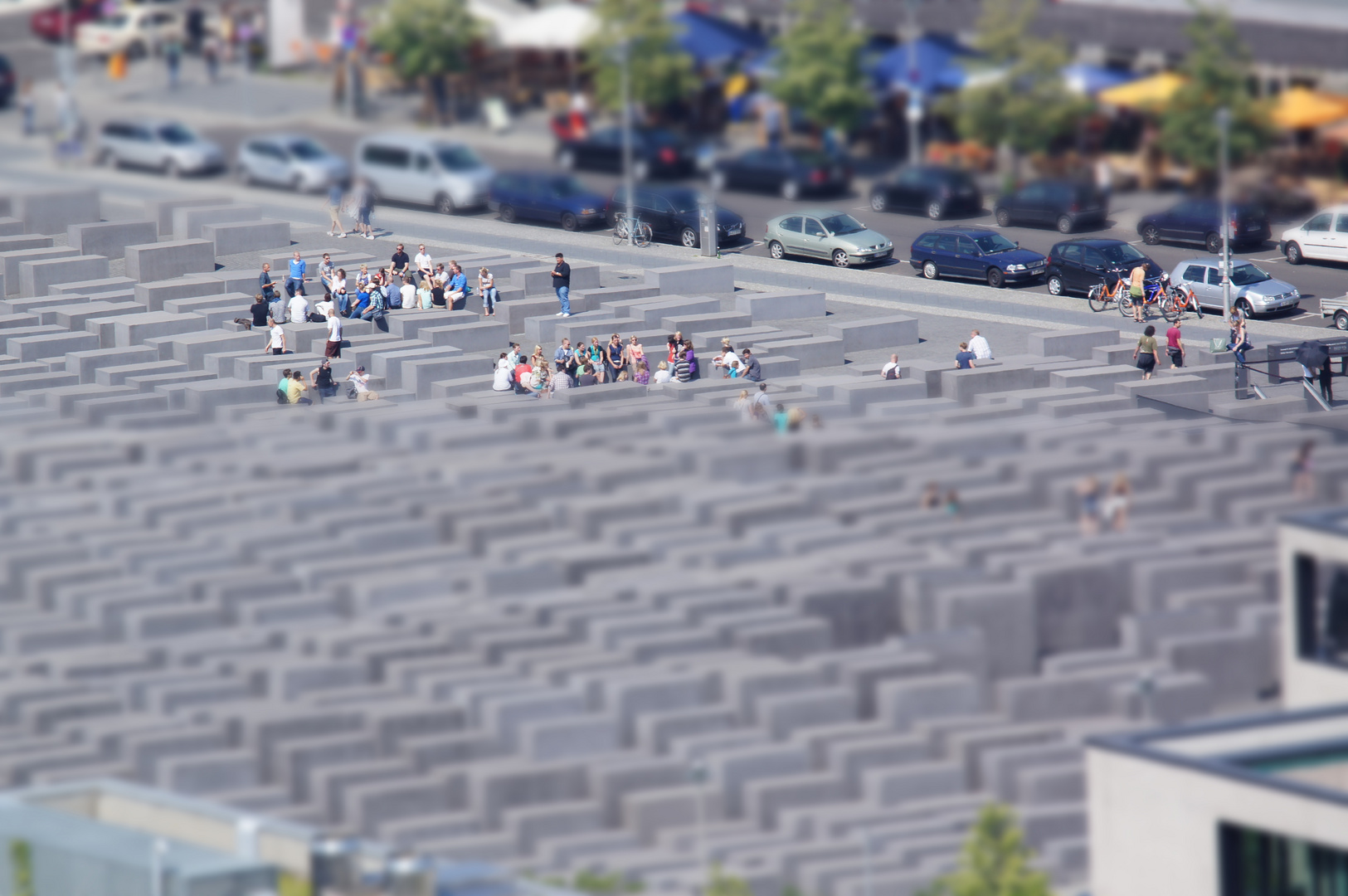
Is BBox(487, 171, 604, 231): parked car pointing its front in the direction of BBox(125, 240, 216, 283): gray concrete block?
no

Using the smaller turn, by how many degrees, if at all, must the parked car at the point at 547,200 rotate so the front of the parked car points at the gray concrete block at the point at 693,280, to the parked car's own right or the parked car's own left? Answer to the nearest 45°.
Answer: approximately 45° to the parked car's own right

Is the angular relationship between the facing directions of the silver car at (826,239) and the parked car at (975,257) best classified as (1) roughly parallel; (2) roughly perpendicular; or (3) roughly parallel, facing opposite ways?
roughly parallel

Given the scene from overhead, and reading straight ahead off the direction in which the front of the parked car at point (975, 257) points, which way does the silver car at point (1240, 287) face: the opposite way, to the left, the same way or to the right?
the same way

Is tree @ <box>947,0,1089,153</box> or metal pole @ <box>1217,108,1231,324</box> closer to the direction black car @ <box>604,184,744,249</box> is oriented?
the metal pole

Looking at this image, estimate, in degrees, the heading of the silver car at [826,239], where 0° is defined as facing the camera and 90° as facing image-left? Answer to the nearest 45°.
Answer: approximately 315°

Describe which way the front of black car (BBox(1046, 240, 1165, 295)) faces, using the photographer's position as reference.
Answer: facing the viewer and to the right of the viewer

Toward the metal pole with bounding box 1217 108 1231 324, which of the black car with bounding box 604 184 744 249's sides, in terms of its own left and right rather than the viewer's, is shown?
front

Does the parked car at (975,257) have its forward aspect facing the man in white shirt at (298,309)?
no

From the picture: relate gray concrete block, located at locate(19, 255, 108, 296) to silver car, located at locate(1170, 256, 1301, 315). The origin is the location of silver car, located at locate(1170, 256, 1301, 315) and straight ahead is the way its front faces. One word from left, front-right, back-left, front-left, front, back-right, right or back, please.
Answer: back-right

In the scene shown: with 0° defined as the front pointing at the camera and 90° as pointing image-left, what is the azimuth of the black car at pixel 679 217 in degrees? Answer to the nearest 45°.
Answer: approximately 315°

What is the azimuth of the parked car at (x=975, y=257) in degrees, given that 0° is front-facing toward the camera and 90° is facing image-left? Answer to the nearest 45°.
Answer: approximately 315°
